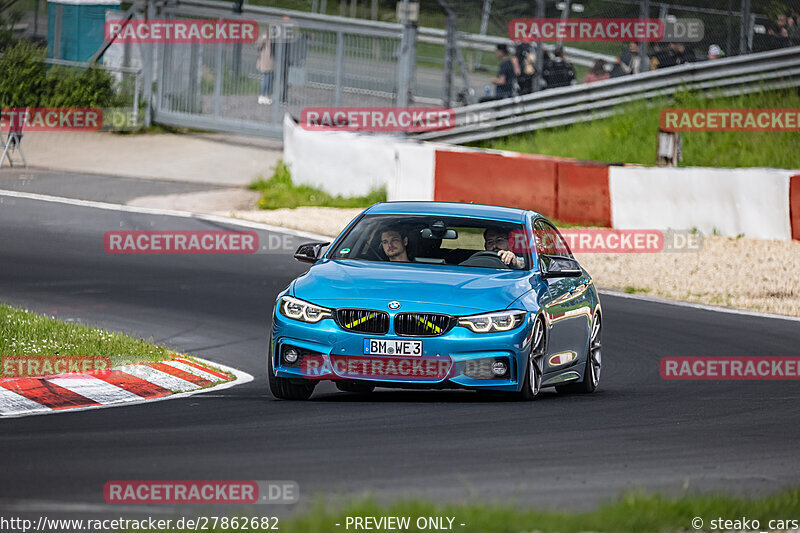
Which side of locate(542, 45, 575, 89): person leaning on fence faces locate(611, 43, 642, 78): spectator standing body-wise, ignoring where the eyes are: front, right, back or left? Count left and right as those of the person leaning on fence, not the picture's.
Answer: left

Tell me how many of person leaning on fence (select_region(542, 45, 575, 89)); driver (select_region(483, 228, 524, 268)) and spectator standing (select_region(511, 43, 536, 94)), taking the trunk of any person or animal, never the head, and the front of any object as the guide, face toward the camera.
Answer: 3

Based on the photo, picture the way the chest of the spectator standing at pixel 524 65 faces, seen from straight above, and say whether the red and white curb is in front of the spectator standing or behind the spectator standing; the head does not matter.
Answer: in front

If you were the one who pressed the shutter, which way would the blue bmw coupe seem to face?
facing the viewer and to the left of the viewer

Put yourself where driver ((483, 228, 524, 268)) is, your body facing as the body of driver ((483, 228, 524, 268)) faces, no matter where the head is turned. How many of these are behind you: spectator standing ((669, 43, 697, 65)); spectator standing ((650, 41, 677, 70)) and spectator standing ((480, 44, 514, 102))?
3

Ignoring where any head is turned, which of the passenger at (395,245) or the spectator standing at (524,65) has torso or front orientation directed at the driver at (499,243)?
the spectator standing

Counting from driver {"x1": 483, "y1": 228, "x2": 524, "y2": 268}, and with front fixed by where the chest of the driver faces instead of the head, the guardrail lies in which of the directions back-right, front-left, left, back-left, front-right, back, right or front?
back

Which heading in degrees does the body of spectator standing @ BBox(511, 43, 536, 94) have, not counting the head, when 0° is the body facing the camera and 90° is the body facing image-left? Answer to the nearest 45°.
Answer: approximately 0°

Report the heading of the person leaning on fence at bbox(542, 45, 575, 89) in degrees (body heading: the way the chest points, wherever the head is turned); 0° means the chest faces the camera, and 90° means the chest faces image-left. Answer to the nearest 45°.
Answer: approximately 0°

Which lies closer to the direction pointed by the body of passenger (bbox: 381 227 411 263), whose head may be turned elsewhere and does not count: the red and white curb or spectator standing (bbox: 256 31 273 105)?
the red and white curb

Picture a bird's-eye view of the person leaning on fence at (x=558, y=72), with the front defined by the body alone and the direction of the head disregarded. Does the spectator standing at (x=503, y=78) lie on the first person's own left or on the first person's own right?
on the first person's own right

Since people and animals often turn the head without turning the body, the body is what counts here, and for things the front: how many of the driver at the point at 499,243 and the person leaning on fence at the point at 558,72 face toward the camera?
2

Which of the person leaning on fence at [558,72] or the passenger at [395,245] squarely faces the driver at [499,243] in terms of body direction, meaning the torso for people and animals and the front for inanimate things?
the person leaning on fence
